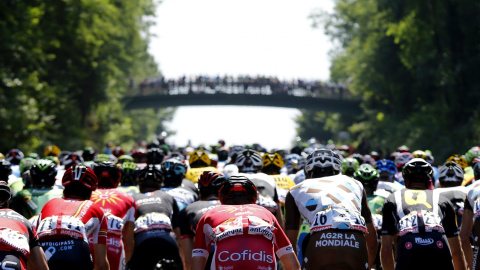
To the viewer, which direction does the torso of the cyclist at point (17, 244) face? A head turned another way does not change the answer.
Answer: away from the camera

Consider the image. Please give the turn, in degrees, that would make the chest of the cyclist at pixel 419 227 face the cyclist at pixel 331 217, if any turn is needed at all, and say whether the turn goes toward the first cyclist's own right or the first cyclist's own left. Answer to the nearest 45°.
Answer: approximately 135° to the first cyclist's own left

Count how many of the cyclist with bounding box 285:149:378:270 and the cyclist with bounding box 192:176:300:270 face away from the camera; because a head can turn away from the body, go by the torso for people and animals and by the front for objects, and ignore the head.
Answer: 2

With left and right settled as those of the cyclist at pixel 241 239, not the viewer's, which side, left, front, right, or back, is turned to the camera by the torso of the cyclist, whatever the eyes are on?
back

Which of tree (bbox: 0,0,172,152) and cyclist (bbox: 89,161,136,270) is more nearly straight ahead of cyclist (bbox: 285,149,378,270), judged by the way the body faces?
the tree

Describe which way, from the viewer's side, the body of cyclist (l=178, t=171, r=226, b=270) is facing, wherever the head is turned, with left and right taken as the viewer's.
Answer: facing away from the viewer

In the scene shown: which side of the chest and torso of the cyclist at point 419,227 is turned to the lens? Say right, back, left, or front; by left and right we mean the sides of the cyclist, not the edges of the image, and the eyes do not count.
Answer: back

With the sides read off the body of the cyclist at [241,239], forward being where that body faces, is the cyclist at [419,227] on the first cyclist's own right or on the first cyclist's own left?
on the first cyclist's own right

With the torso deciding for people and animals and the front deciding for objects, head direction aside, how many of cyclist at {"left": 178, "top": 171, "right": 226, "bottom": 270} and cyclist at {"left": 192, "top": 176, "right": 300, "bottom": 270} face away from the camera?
2

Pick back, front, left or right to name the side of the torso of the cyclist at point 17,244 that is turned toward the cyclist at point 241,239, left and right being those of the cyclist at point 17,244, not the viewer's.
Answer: right

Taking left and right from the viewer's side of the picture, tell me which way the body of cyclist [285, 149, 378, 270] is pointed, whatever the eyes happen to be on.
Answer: facing away from the viewer
